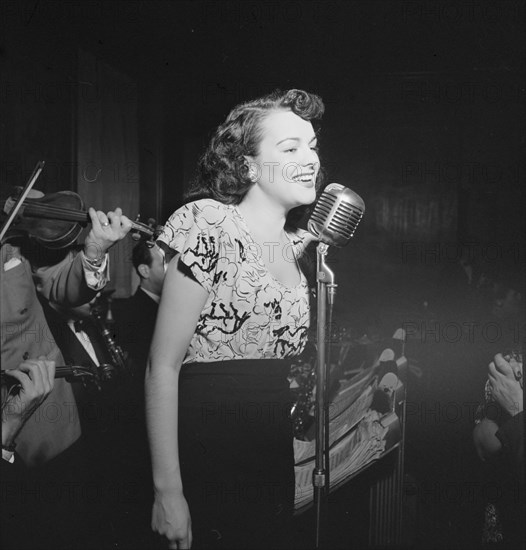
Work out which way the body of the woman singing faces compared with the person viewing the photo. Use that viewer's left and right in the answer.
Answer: facing the viewer and to the right of the viewer

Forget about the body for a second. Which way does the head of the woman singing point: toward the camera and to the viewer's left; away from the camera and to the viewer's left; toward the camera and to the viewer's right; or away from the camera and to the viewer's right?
toward the camera and to the viewer's right
